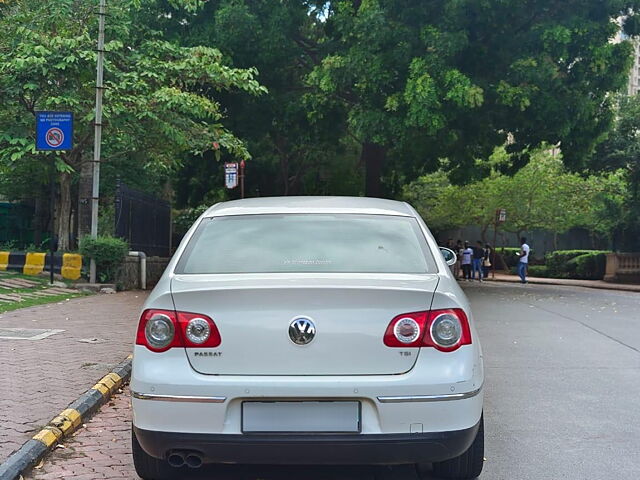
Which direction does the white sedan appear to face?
away from the camera

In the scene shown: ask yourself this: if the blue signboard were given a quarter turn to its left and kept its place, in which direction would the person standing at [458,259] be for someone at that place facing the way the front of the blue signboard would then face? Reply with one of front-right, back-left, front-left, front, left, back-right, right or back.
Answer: front-left

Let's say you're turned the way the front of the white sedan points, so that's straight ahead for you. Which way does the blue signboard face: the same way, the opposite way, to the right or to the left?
the opposite way

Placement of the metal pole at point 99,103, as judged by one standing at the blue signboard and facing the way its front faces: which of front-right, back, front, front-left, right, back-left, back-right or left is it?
back-left

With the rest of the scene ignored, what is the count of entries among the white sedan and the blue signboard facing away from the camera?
1

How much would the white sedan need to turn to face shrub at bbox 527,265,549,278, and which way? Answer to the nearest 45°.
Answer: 0° — it already faces it

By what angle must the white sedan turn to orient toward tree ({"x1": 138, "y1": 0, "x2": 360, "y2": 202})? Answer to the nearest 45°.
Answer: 0° — it already faces it

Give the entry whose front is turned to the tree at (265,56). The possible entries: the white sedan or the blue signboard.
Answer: the white sedan

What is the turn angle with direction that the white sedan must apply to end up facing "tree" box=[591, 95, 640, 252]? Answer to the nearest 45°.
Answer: approximately 45° to its right

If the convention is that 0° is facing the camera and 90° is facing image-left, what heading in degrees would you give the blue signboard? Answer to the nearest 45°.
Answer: approximately 0°
